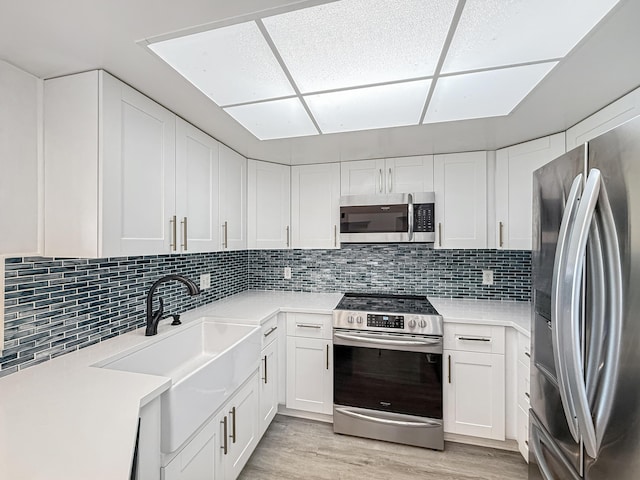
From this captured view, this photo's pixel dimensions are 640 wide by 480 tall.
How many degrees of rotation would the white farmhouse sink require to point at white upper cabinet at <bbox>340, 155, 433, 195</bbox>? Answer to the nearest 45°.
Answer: approximately 45° to its left

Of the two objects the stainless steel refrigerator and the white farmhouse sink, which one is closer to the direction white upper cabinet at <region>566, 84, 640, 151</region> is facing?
the white farmhouse sink

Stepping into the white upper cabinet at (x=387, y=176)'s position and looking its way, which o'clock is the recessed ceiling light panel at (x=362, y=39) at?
The recessed ceiling light panel is roughly at 12 o'clock from the white upper cabinet.

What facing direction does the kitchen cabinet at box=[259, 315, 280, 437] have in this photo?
to the viewer's right

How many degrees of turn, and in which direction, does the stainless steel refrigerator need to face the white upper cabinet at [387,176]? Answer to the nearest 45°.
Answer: approximately 90° to its right

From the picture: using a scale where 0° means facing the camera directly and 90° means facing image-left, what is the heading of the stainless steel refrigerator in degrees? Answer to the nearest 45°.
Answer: approximately 45°

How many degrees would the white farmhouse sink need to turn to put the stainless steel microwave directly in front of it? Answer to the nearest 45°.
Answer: approximately 45° to its left

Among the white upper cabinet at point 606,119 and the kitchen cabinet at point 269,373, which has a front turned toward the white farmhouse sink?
the white upper cabinet

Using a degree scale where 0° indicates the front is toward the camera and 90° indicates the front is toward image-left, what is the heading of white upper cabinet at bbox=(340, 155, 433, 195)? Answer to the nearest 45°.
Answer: approximately 0°

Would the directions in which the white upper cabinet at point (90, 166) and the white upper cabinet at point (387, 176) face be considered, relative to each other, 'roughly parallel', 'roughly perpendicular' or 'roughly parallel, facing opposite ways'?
roughly perpendicular

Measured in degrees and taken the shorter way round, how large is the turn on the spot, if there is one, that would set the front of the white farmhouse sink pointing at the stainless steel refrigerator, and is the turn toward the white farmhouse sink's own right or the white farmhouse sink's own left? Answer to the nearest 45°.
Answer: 0° — it already faces it
